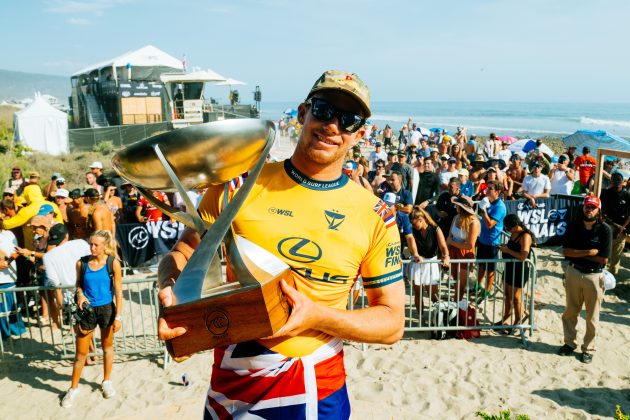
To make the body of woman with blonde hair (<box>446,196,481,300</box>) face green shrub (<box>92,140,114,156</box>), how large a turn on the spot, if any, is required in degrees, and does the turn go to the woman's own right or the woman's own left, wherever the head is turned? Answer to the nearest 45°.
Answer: approximately 90° to the woman's own right

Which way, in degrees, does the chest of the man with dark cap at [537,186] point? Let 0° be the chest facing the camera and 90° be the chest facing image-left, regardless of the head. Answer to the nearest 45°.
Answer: approximately 0°

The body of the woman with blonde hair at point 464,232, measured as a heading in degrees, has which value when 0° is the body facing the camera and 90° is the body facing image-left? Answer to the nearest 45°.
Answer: approximately 45°

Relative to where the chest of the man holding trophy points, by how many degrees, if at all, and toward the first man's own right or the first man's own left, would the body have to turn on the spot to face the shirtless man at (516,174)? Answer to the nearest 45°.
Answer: approximately 135° to the first man's own left

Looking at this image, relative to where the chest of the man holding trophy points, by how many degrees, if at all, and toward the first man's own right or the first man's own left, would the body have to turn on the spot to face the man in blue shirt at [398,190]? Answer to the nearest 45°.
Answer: approximately 180°

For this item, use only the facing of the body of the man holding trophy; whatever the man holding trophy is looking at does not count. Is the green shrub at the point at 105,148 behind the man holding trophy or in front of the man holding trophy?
behind

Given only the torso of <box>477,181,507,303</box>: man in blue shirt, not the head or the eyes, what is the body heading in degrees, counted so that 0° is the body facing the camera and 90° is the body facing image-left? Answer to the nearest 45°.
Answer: approximately 90°

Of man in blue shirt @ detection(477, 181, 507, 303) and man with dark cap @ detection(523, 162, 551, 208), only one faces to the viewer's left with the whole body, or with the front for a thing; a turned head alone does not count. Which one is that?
the man in blue shirt

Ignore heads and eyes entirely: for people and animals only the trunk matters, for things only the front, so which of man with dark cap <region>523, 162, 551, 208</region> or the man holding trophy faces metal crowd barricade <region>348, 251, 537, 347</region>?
the man with dark cap
